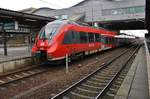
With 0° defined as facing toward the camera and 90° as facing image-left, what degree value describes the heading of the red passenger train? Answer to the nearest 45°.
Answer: approximately 45°
